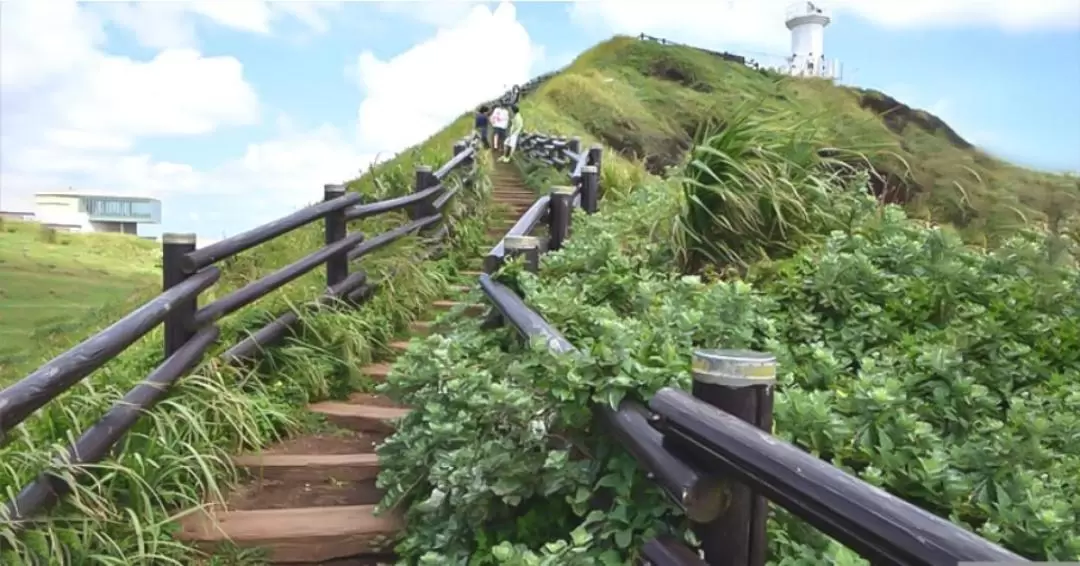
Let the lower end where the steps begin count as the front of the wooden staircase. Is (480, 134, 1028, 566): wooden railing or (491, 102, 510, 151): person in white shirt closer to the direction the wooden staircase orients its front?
the wooden railing

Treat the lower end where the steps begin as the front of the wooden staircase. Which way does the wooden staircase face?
toward the camera

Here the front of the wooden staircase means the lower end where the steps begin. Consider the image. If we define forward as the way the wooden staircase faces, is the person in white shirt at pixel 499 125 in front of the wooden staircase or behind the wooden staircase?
behind

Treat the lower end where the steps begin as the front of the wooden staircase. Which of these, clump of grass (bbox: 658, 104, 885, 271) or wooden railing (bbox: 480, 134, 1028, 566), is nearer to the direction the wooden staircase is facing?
the wooden railing

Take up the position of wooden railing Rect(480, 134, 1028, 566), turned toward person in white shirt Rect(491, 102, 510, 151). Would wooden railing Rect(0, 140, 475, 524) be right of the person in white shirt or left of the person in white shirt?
left
